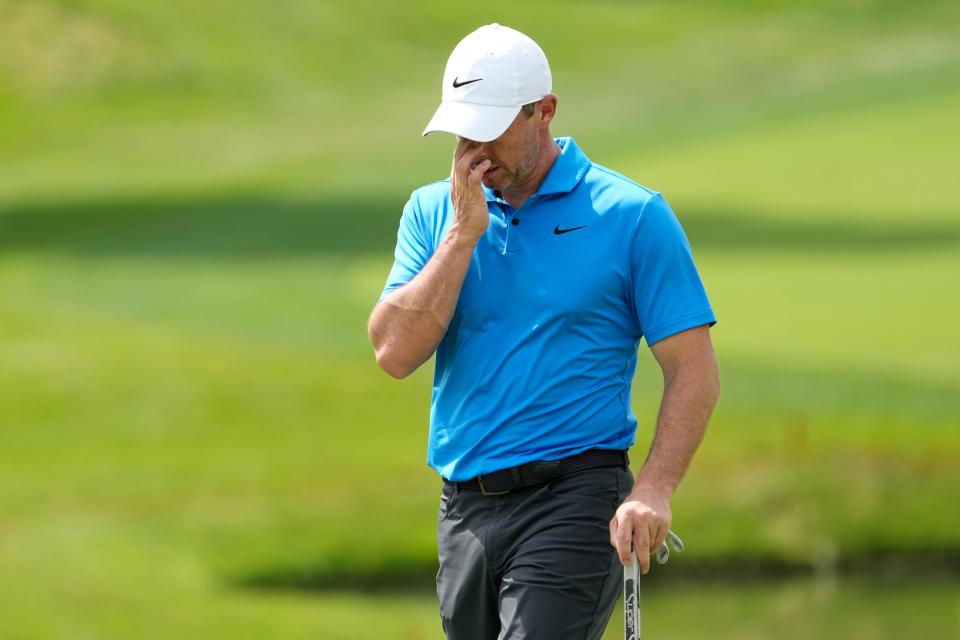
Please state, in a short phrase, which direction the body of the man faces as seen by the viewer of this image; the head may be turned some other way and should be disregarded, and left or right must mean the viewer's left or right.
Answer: facing the viewer and to the left of the viewer

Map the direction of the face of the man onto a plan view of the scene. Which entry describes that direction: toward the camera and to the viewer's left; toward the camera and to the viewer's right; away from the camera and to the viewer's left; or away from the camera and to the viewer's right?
toward the camera and to the viewer's left
